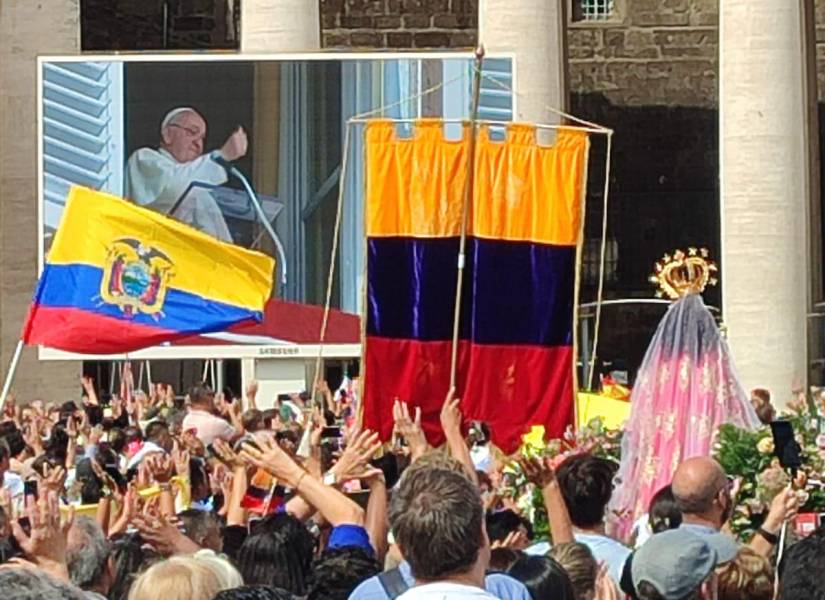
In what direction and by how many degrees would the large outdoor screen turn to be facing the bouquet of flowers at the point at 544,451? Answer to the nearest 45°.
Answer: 0° — it already faces it

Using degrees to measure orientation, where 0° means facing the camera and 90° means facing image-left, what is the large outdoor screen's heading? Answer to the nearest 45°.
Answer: approximately 0°

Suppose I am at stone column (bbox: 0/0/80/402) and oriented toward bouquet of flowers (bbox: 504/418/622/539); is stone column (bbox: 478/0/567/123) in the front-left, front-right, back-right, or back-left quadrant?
front-left

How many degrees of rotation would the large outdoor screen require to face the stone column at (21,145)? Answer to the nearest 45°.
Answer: approximately 135° to its right

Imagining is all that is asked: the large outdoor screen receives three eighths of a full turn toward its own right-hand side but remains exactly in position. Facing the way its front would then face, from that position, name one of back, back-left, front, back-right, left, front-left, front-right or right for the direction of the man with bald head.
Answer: back-left

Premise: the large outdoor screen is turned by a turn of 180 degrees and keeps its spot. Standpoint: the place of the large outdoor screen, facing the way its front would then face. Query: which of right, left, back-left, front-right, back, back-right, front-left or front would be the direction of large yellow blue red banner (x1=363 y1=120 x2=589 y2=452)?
back

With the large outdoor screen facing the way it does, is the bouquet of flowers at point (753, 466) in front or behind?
in front

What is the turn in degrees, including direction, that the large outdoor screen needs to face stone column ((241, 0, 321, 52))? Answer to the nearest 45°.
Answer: approximately 180°

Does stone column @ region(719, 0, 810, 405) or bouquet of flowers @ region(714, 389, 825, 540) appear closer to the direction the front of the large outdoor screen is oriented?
the bouquet of flowers

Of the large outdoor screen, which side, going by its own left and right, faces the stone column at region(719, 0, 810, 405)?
left
